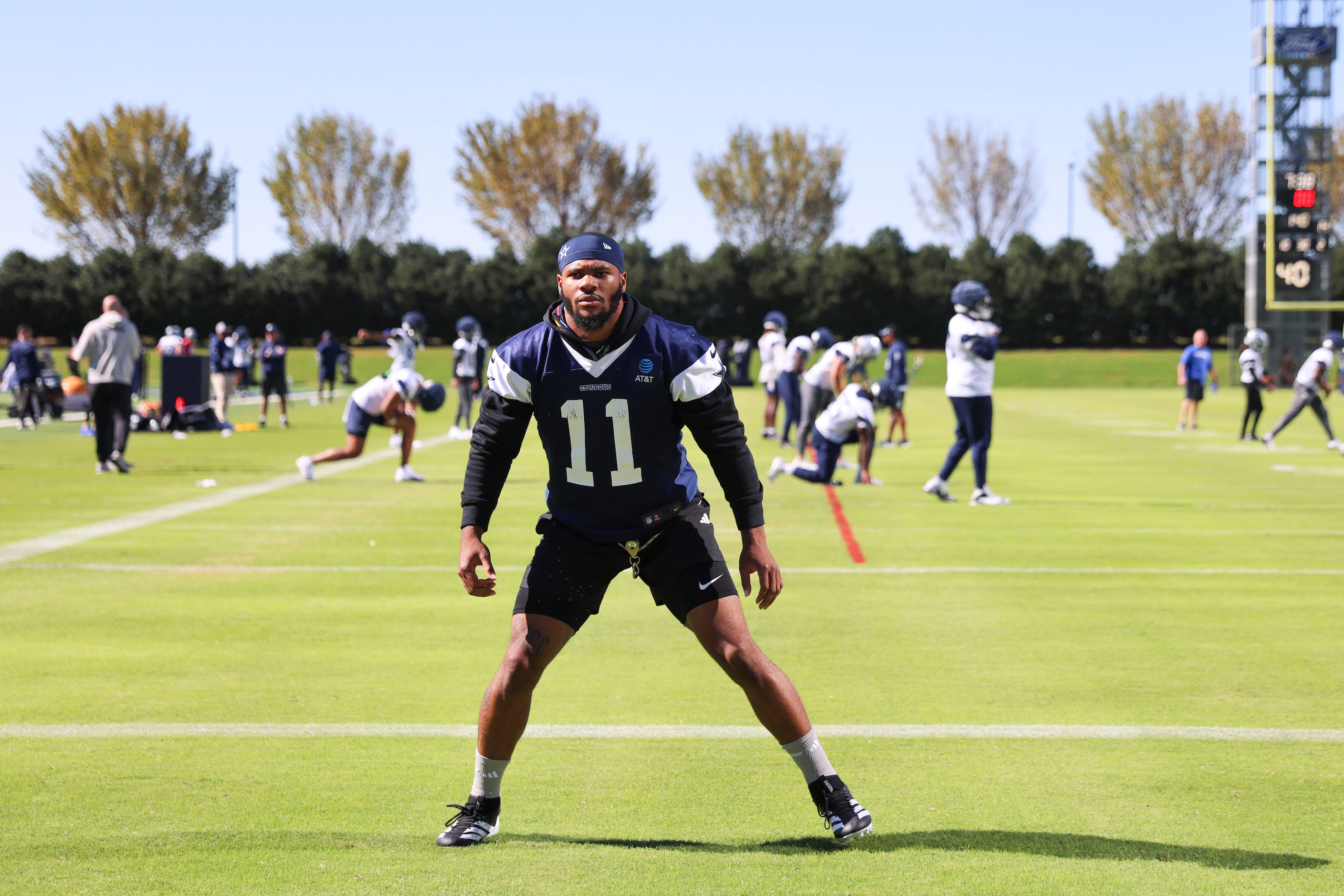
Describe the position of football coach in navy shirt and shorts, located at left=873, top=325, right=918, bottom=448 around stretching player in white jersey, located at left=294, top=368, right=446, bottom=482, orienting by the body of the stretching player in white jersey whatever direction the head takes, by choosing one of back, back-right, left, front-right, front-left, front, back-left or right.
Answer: front-left

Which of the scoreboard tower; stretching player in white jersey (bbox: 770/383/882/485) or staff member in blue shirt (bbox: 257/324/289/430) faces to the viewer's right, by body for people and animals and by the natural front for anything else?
the stretching player in white jersey

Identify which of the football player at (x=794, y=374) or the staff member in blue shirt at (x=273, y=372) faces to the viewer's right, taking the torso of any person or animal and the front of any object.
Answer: the football player

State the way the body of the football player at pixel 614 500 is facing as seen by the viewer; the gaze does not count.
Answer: toward the camera

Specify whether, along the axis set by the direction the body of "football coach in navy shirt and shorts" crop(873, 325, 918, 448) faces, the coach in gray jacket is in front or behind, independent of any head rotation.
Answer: in front

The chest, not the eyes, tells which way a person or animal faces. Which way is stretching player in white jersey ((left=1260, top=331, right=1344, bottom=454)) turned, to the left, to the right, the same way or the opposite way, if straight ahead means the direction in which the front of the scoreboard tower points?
to the left

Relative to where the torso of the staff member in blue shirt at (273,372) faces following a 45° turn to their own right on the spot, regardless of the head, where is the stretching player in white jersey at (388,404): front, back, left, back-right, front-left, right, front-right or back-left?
front-left

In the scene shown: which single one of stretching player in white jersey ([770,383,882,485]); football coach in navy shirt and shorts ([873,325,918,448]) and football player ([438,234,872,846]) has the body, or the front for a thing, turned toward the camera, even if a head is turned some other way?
football player ([438,234,872,846])

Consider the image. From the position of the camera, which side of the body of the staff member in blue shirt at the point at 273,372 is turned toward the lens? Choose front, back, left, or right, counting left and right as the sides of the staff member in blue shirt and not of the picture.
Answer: front

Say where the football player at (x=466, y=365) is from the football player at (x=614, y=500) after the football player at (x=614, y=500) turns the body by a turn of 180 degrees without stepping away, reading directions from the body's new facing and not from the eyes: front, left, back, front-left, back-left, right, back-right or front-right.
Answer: front

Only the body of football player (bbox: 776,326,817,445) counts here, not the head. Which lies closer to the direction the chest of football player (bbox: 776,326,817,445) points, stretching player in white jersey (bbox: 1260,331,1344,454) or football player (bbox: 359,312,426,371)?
the stretching player in white jersey

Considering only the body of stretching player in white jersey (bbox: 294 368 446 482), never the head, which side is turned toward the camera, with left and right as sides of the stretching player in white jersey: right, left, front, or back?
right

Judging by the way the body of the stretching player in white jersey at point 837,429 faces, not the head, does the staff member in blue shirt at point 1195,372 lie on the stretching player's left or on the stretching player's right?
on the stretching player's left
